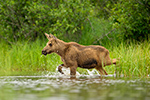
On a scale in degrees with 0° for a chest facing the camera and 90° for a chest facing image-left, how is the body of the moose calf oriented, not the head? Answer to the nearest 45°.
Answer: approximately 90°
